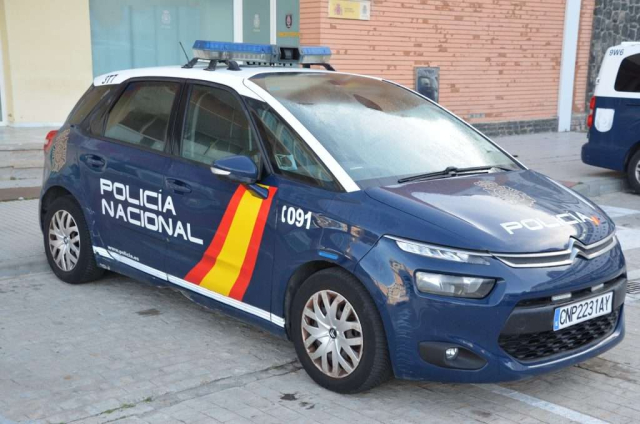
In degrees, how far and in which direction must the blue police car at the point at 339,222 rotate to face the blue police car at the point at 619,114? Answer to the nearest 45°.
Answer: approximately 90° to its left

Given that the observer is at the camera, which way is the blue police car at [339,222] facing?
facing the viewer and to the right of the viewer
